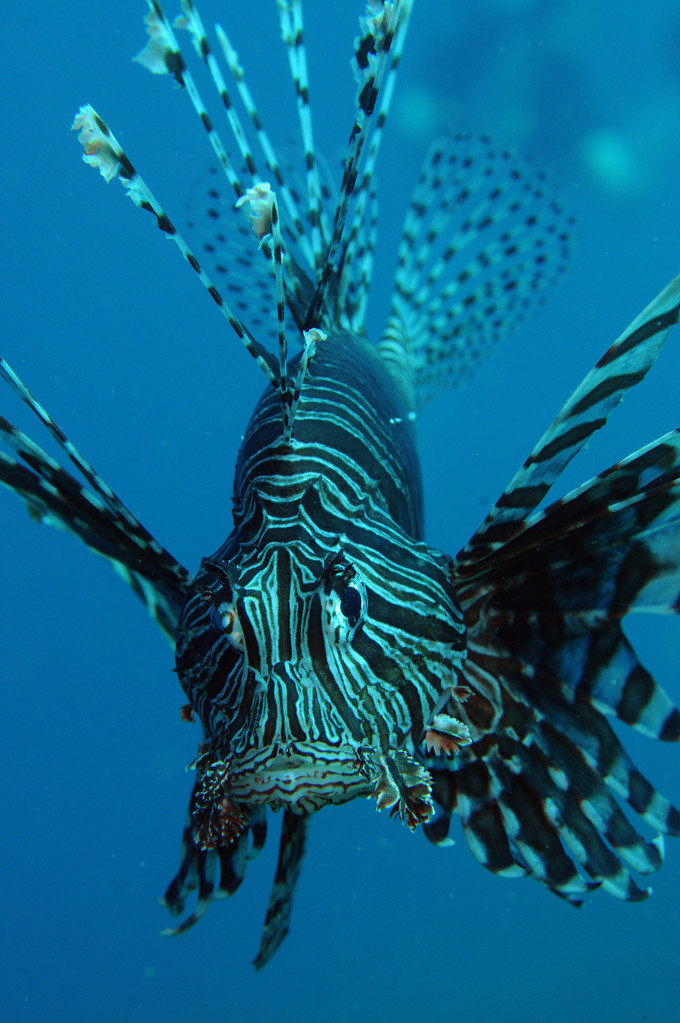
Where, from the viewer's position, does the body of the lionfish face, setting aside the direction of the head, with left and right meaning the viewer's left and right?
facing the viewer
